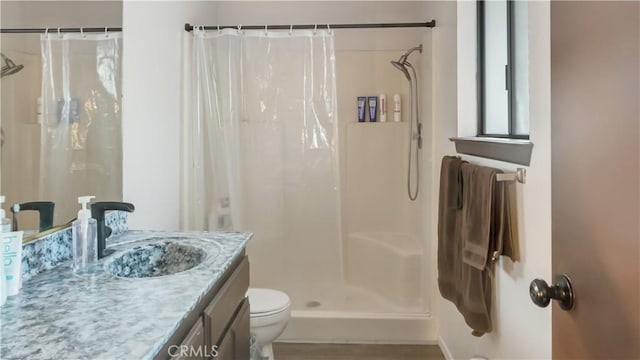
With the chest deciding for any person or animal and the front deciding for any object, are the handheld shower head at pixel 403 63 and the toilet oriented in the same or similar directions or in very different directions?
very different directions

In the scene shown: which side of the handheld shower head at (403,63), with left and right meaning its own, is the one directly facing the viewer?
left

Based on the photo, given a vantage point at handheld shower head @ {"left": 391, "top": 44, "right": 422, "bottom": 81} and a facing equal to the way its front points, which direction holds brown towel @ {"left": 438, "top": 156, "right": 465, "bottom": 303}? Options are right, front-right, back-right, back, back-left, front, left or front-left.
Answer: left

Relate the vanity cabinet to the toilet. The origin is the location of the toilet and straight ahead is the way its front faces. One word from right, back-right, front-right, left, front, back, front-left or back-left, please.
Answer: right
